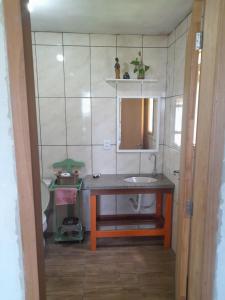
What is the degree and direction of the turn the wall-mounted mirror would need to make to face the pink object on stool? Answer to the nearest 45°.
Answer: approximately 45° to its right

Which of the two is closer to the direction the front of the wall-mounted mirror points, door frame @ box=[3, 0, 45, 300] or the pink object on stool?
the door frame

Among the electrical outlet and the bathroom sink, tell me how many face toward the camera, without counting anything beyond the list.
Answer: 2

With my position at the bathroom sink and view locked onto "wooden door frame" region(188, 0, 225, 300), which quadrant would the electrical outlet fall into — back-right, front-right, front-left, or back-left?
back-right
